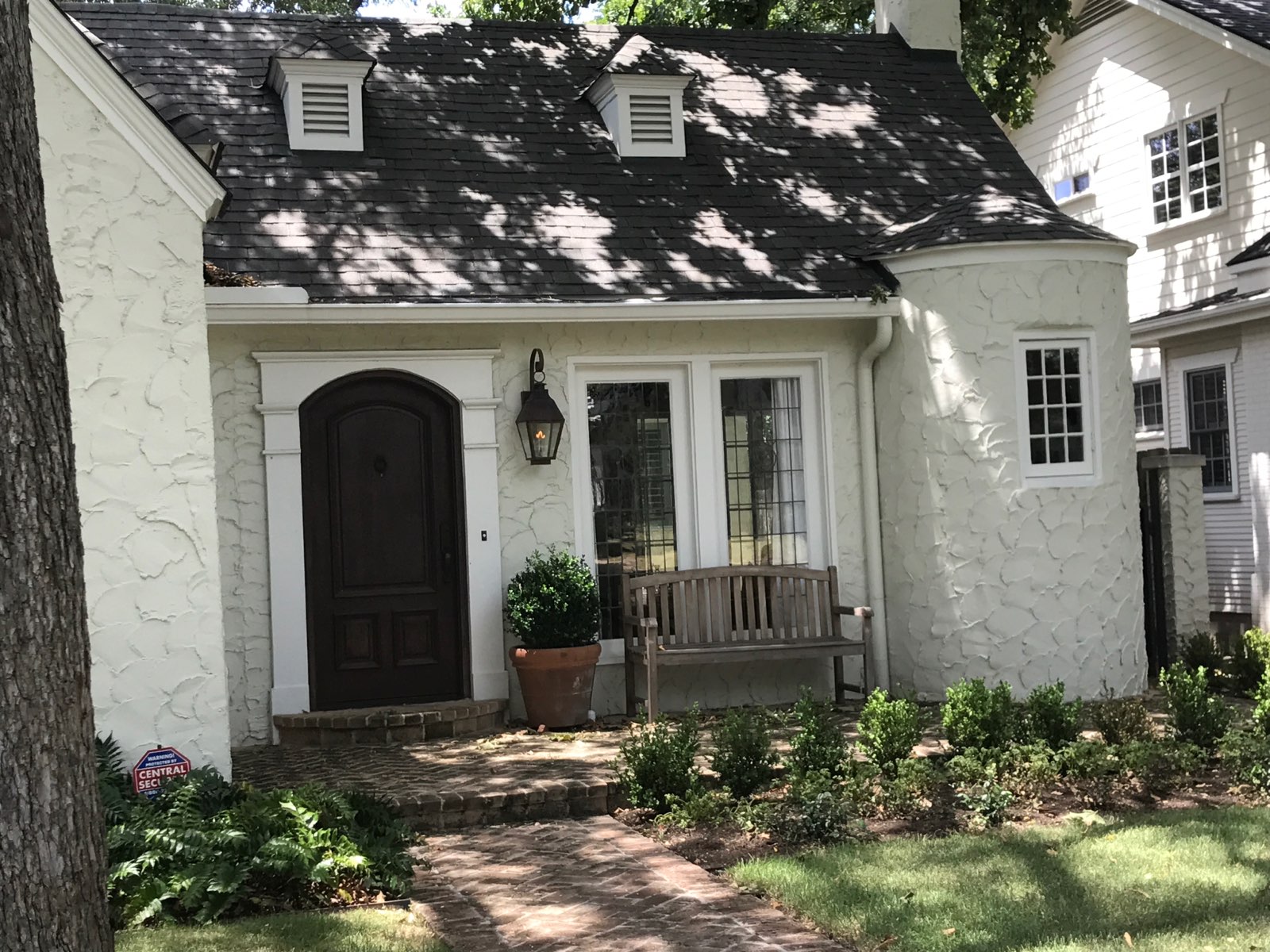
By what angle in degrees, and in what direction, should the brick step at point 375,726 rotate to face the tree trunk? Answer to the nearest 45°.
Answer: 0° — it already faces it

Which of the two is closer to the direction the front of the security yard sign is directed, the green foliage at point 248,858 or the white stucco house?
the green foliage

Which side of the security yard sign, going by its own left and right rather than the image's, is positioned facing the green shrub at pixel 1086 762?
left

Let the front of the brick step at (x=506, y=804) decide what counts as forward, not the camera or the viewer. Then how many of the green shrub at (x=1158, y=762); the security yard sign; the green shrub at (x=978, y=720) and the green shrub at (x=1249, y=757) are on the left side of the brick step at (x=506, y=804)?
3

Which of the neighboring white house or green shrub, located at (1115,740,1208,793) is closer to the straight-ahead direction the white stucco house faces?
the green shrub

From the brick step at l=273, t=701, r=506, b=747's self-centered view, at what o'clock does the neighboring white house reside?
The neighboring white house is roughly at 8 o'clock from the brick step.

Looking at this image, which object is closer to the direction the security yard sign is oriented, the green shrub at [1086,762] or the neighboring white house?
the green shrub

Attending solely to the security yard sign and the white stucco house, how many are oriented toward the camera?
2

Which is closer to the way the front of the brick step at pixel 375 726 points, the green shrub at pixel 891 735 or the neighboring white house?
the green shrub

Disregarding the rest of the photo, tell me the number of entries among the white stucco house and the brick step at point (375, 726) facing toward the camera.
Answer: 2

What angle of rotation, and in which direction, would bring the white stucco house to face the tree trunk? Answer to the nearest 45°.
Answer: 0° — it already faces it

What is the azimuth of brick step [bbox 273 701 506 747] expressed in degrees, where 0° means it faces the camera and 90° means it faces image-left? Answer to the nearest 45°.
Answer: approximately 0°
